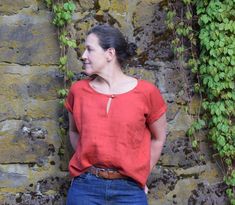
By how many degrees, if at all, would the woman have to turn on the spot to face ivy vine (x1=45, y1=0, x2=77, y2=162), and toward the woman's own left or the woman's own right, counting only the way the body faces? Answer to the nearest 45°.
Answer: approximately 135° to the woman's own right

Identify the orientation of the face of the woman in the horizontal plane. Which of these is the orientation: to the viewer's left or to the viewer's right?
to the viewer's left

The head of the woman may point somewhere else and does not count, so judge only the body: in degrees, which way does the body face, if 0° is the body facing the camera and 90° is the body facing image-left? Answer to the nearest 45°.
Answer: approximately 0°

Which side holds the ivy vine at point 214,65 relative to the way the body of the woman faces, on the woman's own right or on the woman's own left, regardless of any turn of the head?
on the woman's own left
